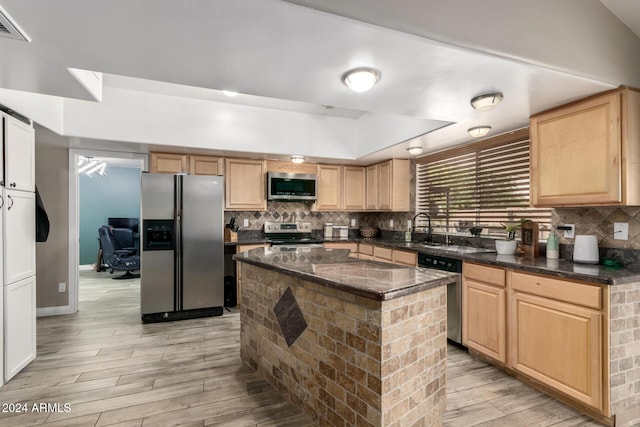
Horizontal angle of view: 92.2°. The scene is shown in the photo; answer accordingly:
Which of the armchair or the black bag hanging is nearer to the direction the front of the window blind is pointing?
the black bag hanging

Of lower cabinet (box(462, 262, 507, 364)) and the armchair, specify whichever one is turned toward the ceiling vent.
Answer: the lower cabinet

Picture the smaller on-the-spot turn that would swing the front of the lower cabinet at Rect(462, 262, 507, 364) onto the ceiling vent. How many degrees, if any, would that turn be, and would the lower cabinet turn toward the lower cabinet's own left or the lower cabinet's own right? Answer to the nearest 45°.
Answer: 0° — it already faces it

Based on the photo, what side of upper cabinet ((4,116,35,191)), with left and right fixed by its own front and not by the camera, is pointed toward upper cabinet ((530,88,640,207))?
front

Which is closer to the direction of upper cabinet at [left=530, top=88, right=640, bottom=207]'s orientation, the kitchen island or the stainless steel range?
the kitchen island

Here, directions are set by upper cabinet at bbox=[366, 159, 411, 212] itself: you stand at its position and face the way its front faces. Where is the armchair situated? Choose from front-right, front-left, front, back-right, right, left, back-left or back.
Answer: front-right

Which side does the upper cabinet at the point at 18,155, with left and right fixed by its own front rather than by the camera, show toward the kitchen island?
front

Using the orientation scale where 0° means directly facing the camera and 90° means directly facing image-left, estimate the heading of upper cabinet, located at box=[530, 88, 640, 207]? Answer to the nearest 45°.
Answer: approximately 45°

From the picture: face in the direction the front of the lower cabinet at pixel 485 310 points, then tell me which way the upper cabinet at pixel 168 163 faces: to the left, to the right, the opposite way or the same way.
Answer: to the left

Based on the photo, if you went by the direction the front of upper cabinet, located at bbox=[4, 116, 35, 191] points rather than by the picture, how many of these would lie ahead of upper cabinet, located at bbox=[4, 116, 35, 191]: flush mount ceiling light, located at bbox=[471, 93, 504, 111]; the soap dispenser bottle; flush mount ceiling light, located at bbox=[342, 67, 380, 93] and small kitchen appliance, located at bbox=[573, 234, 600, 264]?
4
